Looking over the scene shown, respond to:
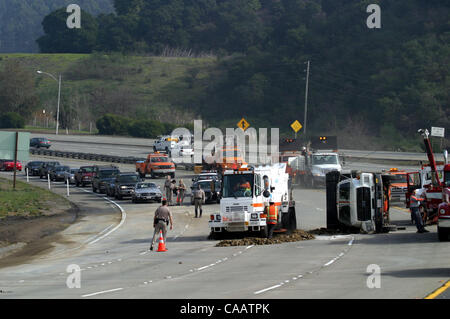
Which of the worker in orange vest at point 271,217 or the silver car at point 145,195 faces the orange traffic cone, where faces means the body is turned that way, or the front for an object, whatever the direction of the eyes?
the silver car

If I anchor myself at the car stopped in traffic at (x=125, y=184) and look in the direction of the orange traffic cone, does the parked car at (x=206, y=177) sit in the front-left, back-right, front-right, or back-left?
front-left

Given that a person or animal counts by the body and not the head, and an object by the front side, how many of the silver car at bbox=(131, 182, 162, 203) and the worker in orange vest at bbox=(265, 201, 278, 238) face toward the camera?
1

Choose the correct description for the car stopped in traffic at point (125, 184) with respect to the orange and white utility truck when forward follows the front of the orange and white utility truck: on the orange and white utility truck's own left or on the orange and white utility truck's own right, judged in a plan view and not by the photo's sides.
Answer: on the orange and white utility truck's own right

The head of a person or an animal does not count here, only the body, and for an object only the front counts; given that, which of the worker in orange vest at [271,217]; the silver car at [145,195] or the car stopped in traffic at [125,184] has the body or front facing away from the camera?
the worker in orange vest

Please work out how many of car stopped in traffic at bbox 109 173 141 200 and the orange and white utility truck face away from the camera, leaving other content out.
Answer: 0

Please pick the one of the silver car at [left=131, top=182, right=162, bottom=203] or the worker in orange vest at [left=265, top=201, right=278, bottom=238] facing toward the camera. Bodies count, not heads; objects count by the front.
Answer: the silver car

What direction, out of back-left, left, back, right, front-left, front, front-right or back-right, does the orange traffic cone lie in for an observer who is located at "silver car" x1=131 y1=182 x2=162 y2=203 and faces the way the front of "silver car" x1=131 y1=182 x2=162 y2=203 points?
front

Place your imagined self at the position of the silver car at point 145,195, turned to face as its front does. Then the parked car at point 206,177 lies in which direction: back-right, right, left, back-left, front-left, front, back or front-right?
left

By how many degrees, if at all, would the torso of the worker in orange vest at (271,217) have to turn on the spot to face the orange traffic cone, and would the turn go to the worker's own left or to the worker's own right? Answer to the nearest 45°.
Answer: approximately 135° to the worker's own left

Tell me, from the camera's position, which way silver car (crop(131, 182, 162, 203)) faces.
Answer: facing the viewer

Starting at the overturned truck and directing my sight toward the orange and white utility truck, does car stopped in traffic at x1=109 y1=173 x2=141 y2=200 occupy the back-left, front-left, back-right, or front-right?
front-right

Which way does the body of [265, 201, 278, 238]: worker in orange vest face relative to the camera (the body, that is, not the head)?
away from the camera

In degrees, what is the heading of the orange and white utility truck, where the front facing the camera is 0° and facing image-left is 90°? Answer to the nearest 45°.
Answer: approximately 45°

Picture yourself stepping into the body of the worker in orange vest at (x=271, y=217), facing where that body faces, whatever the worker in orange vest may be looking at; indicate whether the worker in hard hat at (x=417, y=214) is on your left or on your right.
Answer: on your right
